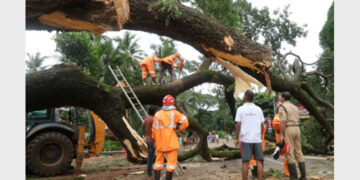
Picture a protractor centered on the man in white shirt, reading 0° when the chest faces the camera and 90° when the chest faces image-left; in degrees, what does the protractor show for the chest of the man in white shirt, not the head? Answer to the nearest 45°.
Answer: approximately 180°

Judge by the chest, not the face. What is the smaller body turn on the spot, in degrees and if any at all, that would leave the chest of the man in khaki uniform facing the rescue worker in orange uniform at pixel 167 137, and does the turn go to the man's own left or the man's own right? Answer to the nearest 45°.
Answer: approximately 90° to the man's own left

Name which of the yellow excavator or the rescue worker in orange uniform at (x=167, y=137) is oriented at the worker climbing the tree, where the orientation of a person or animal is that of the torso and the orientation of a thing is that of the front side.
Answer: the rescue worker in orange uniform

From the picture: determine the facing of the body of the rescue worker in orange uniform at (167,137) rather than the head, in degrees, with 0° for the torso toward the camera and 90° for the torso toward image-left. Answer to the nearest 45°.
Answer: approximately 180°

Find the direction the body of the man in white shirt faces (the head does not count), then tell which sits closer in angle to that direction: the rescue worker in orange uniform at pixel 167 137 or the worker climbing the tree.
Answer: the worker climbing the tree
